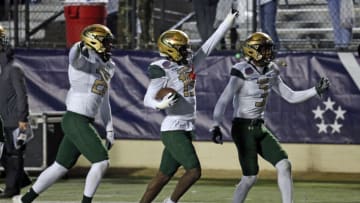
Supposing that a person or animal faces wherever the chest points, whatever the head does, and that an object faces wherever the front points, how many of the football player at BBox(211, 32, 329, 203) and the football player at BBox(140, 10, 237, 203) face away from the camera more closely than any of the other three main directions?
0

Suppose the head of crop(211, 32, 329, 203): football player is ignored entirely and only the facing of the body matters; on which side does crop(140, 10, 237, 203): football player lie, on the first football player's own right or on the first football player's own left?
on the first football player's own right

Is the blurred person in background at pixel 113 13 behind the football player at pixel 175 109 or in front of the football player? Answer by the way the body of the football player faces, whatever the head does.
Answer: behind

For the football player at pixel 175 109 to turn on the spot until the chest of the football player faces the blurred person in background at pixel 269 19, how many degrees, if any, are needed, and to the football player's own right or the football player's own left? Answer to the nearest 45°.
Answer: approximately 135° to the football player's own left

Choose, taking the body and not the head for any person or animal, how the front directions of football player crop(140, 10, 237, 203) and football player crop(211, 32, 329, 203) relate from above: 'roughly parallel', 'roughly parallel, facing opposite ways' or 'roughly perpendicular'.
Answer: roughly parallel

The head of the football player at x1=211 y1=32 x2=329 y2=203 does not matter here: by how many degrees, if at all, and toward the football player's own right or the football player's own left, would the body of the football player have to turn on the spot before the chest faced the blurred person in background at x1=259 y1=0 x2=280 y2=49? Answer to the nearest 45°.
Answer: approximately 135° to the football player's own left

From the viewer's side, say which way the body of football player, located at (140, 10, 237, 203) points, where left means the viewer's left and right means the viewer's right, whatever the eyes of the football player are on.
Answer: facing the viewer and to the right of the viewer
